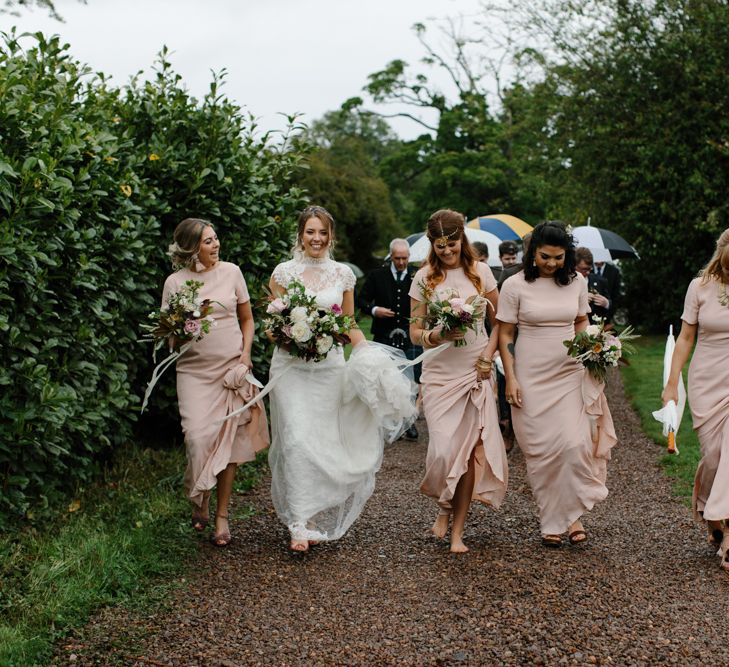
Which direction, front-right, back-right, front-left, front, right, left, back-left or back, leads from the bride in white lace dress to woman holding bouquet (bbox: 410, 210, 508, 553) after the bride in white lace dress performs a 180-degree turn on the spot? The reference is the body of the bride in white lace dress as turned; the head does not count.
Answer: right

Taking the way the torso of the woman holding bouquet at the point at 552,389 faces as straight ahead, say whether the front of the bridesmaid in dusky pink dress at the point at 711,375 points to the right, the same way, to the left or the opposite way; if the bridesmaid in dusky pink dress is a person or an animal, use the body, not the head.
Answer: the same way

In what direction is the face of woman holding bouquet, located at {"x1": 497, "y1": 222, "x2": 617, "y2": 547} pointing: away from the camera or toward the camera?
toward the camera

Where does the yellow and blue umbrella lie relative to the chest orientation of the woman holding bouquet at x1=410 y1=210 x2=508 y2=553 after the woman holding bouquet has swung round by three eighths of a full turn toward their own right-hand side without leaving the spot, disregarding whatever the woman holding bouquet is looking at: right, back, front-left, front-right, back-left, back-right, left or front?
front-right

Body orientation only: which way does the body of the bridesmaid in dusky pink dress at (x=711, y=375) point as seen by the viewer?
toward the camera

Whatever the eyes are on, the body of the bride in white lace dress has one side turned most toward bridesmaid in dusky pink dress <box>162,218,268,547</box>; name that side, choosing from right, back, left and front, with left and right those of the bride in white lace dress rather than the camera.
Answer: right

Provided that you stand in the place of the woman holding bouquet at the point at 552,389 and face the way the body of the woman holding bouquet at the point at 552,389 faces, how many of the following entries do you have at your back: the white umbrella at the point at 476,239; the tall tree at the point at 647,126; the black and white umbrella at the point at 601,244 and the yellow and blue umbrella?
4

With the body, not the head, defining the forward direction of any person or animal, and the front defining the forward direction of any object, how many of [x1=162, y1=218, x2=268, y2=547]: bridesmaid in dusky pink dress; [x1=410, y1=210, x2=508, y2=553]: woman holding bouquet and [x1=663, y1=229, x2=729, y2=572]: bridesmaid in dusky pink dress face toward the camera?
3

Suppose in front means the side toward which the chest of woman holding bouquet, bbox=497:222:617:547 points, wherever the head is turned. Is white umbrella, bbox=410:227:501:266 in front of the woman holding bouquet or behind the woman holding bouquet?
behind

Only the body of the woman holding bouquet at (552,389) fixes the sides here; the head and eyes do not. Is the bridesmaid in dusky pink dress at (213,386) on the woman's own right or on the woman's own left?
on the woman's own right

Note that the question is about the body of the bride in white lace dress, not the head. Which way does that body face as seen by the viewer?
toward the camera

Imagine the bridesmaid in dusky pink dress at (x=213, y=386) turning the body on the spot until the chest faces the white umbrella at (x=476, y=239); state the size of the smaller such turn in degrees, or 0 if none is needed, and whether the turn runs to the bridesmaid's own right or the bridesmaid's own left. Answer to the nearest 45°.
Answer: approximately 135° to the bridesmaid's own left

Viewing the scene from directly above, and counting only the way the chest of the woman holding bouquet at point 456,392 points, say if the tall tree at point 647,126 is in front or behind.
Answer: behind

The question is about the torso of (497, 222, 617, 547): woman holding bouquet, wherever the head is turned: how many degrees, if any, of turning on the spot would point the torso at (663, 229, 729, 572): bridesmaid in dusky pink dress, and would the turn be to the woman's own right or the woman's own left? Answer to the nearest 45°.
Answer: approximately 90° to the woman's own left

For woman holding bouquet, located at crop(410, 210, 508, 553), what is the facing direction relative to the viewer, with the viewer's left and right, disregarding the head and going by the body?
facing the viewer

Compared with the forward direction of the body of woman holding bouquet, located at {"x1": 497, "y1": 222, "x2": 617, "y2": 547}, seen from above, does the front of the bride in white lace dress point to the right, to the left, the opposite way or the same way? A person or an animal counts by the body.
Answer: the same way

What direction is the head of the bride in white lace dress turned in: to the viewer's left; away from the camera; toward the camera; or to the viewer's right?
toward the camera
